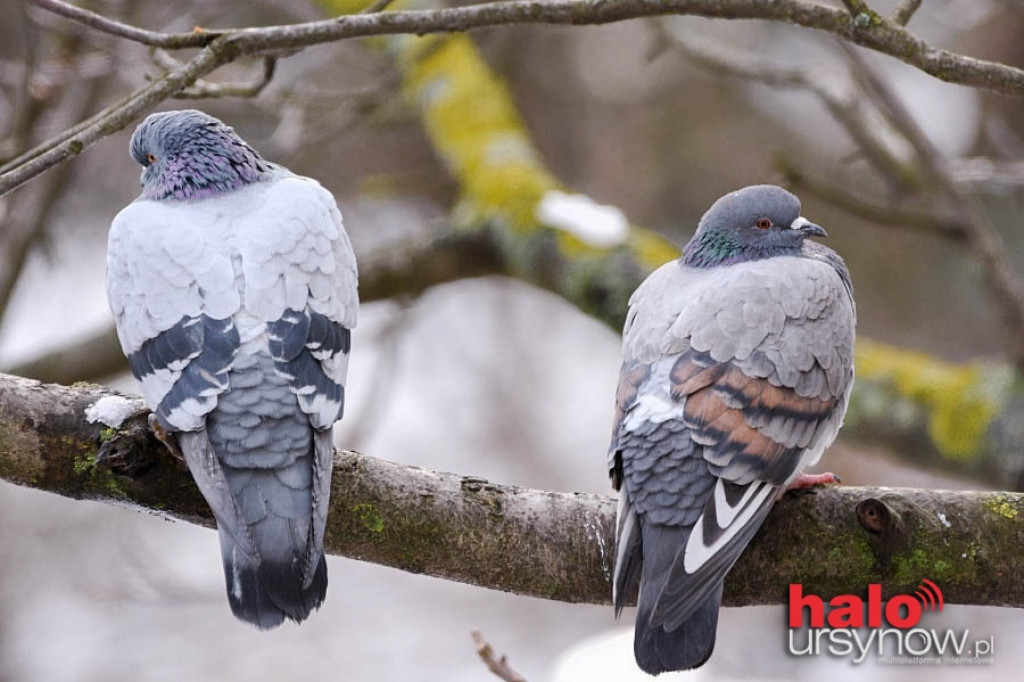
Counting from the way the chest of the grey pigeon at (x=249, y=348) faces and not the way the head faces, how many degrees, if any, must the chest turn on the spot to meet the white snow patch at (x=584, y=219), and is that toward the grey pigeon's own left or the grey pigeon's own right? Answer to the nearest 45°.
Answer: approximately 45° to the grey pigeon's own right

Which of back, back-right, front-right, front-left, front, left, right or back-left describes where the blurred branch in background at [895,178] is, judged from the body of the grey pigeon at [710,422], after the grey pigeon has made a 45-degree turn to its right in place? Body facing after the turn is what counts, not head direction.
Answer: left

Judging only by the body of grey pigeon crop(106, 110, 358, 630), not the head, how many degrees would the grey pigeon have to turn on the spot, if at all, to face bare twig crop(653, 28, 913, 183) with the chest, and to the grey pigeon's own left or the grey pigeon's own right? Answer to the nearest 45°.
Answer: approximately 45° to the grey pigeon's own right

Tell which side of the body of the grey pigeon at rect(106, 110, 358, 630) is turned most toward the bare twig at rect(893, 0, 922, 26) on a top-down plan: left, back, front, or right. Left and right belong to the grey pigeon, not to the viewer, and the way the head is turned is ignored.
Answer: right

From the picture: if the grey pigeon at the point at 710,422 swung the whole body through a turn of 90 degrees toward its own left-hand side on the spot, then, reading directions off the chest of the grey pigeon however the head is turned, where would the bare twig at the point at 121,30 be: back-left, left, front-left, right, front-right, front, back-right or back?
front-left

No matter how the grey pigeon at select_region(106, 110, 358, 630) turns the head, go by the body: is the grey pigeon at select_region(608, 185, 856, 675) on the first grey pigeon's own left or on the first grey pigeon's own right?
on the first grey pigeon's own right

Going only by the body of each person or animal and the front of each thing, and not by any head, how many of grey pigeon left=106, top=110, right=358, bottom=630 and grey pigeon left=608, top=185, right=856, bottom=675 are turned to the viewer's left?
0

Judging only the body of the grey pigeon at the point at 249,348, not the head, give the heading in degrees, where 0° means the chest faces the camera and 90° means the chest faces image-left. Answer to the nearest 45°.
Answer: approximately 180°

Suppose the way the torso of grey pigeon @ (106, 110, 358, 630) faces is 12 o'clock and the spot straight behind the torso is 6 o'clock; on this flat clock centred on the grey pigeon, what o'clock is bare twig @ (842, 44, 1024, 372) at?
The bare twig is roughly at 2 o'clock from the grey pigeon.

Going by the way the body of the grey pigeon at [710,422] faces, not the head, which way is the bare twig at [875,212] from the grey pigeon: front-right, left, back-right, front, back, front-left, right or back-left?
front-left

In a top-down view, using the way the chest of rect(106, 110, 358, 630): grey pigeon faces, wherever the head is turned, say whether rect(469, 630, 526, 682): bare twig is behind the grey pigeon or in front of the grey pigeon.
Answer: behind

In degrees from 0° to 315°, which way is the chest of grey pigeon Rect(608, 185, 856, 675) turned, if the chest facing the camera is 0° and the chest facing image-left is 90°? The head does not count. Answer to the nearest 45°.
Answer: approximately 225°
